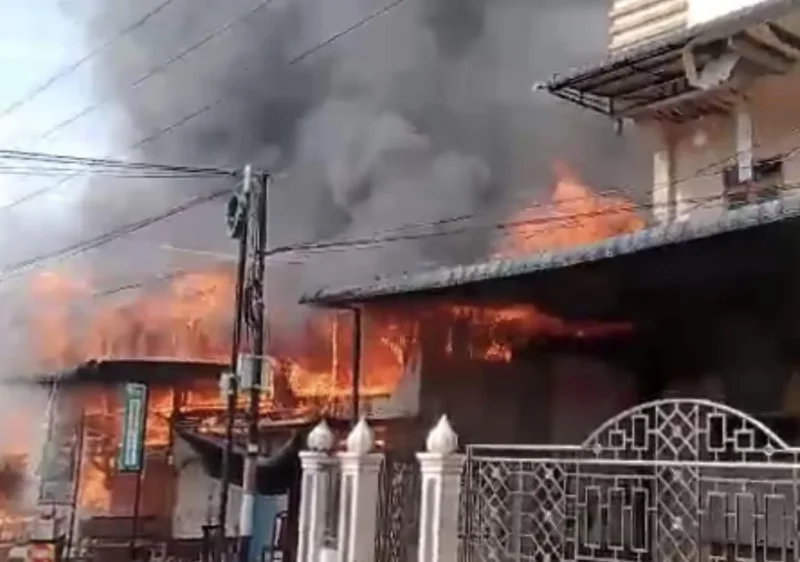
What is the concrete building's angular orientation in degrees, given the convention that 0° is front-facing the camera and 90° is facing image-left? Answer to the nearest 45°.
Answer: approximately 45°

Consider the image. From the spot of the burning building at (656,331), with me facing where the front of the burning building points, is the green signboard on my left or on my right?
on my right

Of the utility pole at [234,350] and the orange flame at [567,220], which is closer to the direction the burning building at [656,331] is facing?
the utility pole

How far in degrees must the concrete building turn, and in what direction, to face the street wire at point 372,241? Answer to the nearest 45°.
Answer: approximately 90° to its right

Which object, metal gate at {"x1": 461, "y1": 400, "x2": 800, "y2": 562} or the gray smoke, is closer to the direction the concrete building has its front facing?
the metal gate

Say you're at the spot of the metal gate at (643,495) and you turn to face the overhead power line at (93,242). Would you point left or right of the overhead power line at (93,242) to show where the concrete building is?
right

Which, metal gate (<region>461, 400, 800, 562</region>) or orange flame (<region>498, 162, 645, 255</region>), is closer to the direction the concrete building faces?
the metal gate

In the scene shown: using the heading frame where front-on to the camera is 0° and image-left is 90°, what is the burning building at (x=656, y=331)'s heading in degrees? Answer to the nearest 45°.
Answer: approximately 45°

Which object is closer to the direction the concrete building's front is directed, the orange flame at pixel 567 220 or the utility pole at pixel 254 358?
the utility pole

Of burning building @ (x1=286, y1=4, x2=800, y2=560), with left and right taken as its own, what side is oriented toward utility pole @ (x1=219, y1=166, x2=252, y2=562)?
right
